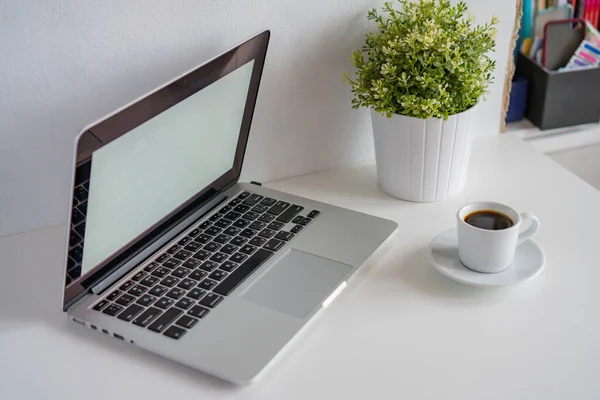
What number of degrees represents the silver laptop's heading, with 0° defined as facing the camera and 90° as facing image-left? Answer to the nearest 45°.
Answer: approximately 315°
